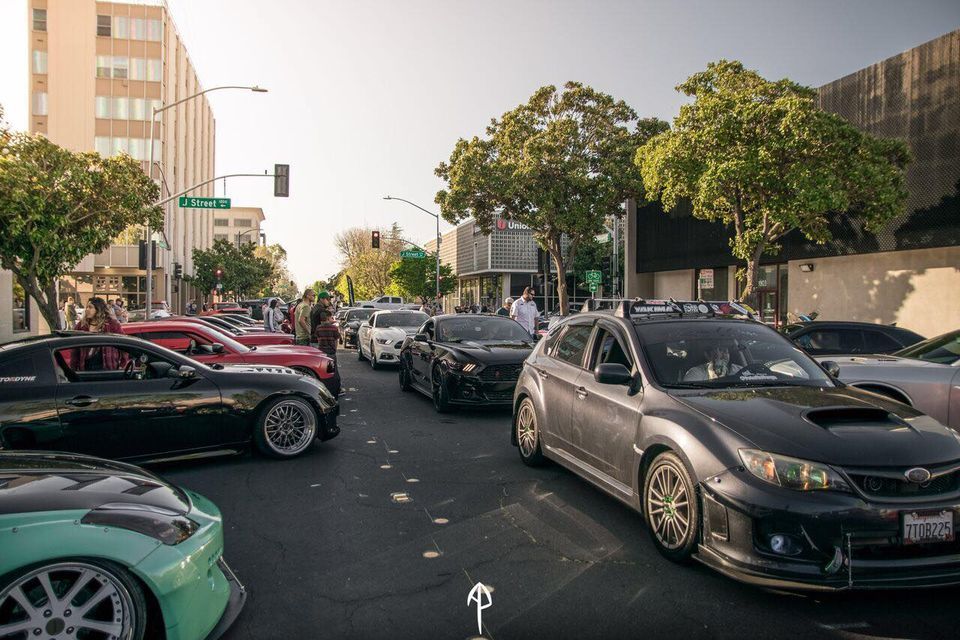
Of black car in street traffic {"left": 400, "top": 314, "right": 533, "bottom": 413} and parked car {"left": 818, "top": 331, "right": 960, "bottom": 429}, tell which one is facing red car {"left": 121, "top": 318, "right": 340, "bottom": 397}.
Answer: parked car {"left": 818, "top": 331, "right": 960, "bottom": 429}

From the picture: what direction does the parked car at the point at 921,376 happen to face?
to the viewer's left

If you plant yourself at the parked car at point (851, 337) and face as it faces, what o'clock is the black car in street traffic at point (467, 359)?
the black car in street traffic at point (467, 359) is roughly at 11 o'clock from the parked car at point (851, 337).

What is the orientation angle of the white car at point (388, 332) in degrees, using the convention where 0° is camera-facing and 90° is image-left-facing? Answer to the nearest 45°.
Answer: approximately 315°

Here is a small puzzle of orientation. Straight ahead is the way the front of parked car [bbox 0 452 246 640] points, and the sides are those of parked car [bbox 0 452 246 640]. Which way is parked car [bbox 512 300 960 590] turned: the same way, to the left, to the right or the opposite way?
to the right

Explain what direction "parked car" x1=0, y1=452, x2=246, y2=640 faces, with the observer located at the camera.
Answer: facing to the right of the viewer

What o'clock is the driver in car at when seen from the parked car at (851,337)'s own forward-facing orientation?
The driver in car is roughly at 9 o'clock from the parked car.

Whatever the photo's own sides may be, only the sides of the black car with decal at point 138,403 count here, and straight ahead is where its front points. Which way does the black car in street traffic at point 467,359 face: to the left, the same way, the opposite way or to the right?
to the right

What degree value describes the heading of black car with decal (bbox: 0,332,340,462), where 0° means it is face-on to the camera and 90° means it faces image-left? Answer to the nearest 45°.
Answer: approximately 270°
